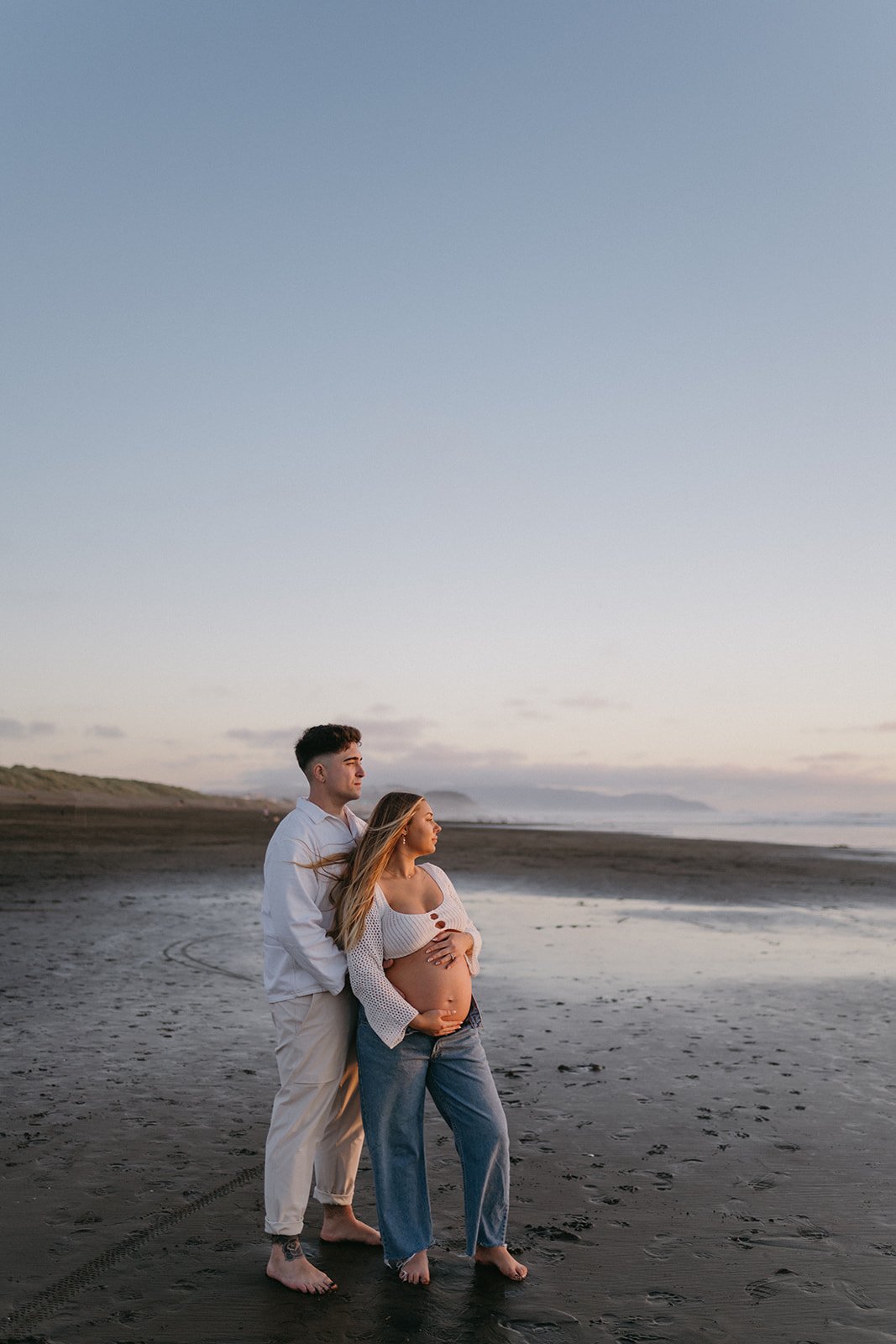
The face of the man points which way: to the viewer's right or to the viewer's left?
to the viewer's right

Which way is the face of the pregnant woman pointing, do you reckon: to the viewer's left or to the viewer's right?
to the viewer's right
